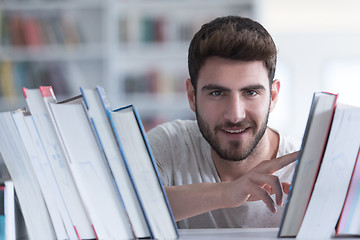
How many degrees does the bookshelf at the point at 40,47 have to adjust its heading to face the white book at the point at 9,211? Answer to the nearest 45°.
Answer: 0° — it already faces it

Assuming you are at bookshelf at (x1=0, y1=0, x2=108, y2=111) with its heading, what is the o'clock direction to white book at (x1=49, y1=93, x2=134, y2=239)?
The white book is roughly at 12 o'clock from the bookshelf.

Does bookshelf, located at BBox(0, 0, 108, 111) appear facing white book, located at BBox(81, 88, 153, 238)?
yes

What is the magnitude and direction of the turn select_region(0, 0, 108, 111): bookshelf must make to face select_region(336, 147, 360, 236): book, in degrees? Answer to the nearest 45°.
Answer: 0° — it already faces it

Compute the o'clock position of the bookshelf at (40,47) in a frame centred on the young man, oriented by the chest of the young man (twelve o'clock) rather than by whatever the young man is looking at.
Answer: The bookshelf is roughly at 5 o'clock from the young man.

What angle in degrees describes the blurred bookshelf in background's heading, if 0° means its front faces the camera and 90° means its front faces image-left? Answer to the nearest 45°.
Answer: approximately 0°

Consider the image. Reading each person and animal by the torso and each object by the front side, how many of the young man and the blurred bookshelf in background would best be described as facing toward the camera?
2

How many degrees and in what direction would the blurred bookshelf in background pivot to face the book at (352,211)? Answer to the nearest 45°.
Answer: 0° — it already faces it
